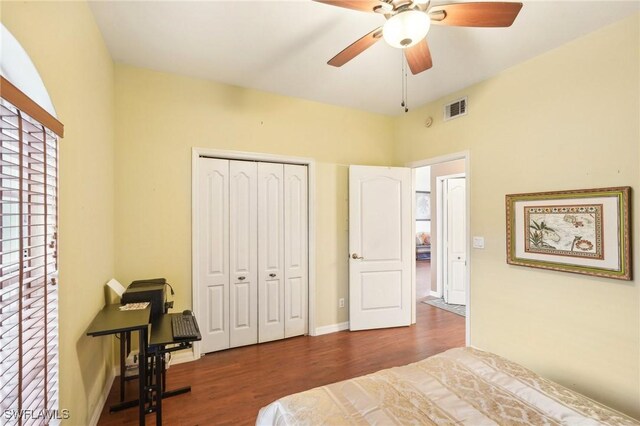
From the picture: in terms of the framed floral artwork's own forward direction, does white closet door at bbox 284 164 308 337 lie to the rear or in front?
in front

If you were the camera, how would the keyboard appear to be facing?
facing to the right of the viewer

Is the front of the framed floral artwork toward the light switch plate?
no

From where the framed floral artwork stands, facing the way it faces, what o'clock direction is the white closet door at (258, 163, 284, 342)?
The white closet door is roughly at 1 o'clock from the framed floral artwork.

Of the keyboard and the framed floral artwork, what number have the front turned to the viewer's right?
1

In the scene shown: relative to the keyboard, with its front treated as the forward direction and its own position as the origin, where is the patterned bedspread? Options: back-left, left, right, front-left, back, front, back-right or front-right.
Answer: front-right

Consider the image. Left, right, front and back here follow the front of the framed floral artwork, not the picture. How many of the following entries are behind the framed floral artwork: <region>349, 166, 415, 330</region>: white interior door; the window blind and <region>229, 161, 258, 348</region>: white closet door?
0

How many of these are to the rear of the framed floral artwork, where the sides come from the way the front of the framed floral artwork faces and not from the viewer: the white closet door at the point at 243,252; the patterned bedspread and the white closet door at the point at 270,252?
0

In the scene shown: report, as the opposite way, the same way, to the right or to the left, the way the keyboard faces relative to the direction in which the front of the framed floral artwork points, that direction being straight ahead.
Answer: the opposite way

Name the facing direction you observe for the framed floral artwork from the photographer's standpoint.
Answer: facing the viewer and to the left of the viewer

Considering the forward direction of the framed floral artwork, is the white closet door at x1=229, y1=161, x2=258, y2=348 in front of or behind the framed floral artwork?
in front

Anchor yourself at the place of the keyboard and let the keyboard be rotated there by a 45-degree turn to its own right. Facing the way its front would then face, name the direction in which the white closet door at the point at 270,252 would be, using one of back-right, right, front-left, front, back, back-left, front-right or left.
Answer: left

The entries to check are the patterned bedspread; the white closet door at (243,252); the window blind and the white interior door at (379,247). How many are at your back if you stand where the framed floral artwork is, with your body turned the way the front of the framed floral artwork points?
0

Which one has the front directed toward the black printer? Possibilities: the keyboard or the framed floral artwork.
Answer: the framed floral artwork

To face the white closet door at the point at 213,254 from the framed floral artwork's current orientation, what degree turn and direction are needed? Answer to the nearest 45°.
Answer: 0° — it already faces it

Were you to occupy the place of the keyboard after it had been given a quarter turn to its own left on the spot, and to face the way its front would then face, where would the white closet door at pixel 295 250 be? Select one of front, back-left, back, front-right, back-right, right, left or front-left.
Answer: front-right

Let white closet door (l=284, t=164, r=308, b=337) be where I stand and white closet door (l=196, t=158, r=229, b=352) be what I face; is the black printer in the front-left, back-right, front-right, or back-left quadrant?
front-left

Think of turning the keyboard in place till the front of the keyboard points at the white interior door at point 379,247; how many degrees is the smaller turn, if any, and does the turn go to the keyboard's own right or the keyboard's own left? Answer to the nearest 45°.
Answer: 0° — it already faces it
